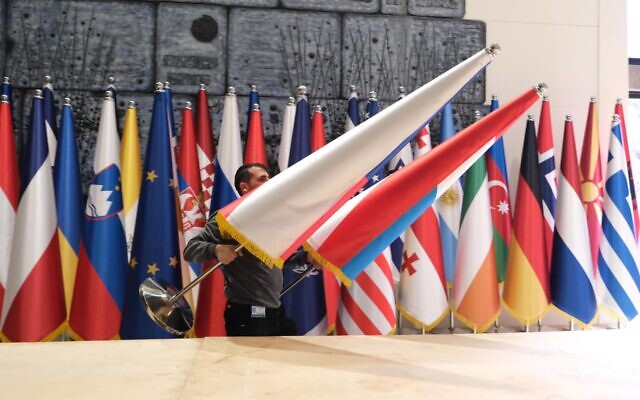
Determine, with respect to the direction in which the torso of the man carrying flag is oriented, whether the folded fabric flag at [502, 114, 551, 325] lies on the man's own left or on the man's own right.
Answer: on the man's own left

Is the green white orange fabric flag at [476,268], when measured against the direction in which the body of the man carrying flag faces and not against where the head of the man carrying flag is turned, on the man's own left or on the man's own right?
on the man's own left

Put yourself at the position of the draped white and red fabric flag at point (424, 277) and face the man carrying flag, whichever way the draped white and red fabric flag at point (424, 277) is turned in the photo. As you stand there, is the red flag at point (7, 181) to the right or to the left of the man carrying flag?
right

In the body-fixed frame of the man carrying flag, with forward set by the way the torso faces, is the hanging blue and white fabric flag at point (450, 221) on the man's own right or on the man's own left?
on the man's own left

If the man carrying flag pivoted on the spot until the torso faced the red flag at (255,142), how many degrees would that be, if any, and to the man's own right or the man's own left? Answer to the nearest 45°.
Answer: approximately 135° to the man's own left
